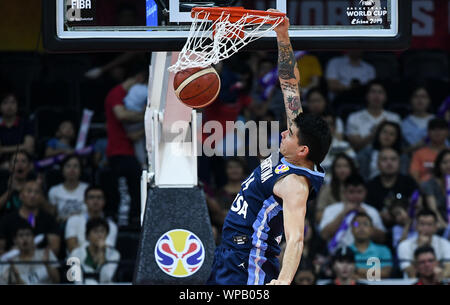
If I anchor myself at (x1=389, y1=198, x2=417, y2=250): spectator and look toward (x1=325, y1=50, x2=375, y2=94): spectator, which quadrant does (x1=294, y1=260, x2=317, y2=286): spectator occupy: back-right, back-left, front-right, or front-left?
back-left

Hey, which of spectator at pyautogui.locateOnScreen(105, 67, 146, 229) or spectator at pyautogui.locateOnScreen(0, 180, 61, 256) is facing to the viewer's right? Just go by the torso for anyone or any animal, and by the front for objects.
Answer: spectator at pyautogui.locateOnScreen(105, 67, 146, 229)

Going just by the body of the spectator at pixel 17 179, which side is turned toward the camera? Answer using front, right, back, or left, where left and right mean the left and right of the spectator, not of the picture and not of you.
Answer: front

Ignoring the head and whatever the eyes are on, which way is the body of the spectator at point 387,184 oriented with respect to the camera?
toward the camera

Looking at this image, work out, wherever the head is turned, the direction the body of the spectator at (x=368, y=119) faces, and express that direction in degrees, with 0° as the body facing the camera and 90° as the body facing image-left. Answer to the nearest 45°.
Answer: approximately 0°

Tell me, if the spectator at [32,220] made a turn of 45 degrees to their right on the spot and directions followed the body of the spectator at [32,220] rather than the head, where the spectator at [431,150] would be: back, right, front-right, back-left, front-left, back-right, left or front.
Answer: back-left

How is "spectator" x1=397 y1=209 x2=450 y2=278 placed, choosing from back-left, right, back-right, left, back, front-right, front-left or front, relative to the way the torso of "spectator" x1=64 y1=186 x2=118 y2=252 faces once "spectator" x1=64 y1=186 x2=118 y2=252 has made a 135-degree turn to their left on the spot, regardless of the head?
front-right

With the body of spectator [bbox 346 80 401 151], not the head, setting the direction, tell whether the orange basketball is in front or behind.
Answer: in front

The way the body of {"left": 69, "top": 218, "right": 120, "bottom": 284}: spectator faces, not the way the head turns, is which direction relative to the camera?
toward the camera
